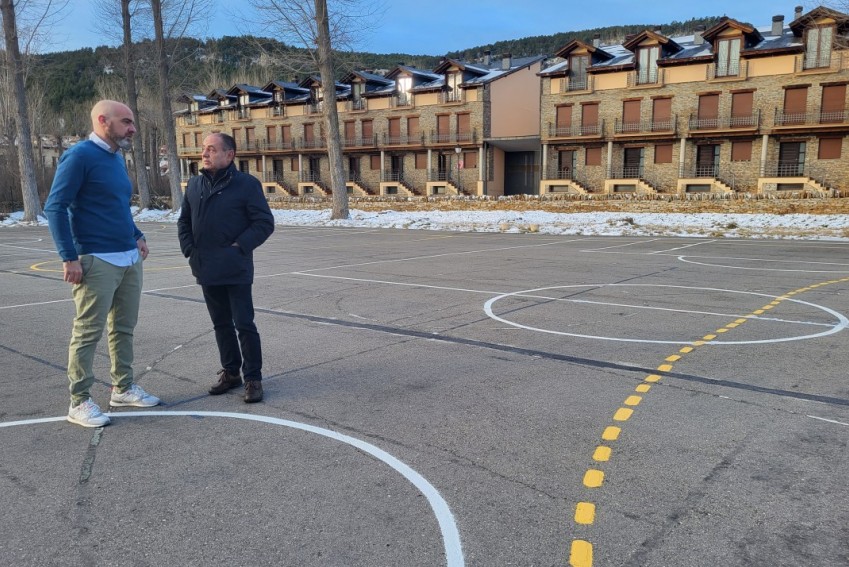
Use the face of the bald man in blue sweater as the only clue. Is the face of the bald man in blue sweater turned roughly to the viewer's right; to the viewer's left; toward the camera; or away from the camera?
to the viewer's right

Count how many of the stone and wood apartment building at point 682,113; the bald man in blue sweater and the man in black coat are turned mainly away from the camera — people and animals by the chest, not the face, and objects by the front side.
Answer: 0

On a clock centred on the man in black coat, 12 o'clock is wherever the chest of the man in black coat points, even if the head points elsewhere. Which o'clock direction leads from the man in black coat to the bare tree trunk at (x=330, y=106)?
The bare tree trunk is roughly at 5 o'clock from the man in black coat.

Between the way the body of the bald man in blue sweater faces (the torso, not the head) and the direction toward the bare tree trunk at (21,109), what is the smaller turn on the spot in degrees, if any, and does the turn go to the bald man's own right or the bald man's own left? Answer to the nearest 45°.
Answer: approximately 135° to the bald man's own left

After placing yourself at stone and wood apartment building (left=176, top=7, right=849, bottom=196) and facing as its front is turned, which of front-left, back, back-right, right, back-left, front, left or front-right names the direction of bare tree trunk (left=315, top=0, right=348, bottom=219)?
front

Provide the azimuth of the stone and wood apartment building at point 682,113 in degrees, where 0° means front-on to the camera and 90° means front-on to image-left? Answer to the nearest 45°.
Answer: approximately 45°

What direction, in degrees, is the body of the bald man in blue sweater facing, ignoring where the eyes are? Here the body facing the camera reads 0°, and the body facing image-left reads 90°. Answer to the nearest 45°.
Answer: approximately 315°

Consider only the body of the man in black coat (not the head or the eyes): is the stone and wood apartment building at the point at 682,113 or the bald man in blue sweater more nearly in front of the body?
the bald man in blue sweater

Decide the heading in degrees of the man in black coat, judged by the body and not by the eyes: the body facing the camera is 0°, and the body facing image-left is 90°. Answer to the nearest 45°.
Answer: approximately 45°

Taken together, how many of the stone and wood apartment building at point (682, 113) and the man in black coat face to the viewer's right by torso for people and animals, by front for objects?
0

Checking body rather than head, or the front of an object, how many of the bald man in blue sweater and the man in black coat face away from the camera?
0

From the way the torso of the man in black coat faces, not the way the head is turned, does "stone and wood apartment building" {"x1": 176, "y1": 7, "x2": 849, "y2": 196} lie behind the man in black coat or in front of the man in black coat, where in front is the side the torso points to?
behind

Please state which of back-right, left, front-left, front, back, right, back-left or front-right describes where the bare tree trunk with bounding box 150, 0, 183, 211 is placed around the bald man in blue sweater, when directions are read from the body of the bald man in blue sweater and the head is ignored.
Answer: back-left
